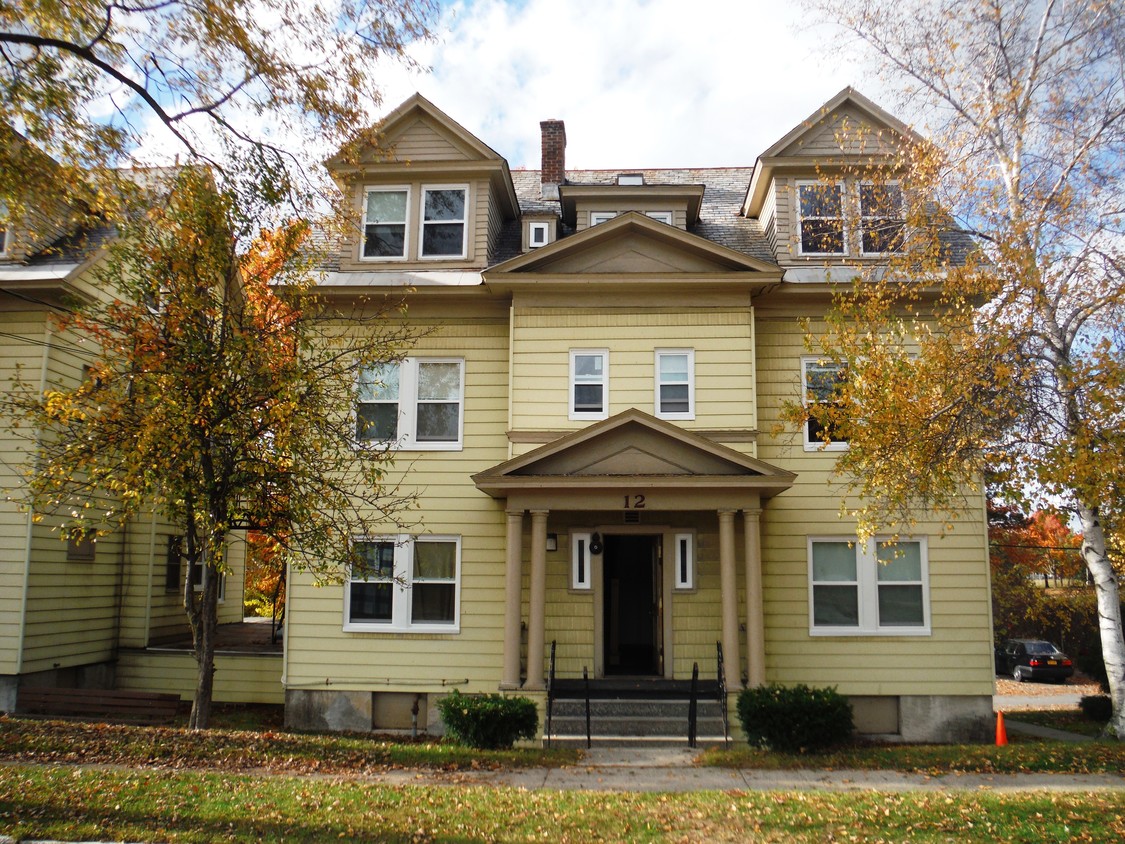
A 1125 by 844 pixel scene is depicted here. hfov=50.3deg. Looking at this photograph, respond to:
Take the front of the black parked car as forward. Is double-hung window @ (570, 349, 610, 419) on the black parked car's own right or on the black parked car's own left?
on the black parked car's own left

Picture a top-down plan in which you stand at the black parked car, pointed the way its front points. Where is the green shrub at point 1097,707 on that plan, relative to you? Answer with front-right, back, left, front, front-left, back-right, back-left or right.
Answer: back-left

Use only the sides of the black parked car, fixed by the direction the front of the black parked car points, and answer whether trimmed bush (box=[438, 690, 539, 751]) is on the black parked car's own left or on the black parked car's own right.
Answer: on the black parked car's own left

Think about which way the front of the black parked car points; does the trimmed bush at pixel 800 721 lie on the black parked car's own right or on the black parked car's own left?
on the black parked car's own left

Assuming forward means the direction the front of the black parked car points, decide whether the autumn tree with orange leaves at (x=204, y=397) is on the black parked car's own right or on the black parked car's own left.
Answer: on the black parked car's own left
